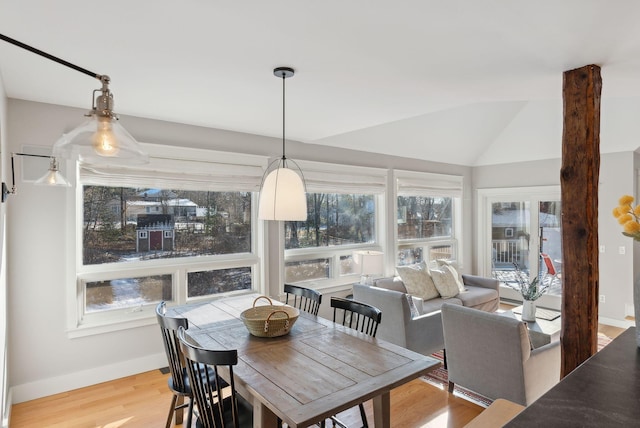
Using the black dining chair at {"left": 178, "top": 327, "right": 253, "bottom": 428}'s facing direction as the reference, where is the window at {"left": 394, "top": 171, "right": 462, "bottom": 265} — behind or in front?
in front

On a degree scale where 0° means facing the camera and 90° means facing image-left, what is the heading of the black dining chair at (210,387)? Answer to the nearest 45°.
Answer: approximately 225°

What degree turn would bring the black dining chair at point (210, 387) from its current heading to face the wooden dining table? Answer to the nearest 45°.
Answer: approximately 45° to its right

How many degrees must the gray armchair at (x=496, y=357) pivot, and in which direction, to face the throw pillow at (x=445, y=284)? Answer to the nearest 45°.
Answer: approximately 45° to its left

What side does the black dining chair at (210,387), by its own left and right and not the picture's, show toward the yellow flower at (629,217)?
right

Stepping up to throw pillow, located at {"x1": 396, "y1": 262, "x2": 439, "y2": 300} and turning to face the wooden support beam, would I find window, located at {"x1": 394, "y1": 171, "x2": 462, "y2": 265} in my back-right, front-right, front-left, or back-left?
back-left

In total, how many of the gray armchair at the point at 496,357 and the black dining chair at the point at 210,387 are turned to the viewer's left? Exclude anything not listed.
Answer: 0

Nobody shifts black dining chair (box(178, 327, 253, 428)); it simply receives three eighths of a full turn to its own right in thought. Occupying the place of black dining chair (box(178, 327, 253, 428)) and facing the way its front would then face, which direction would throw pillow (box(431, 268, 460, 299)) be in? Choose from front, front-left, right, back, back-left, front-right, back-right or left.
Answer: back-left

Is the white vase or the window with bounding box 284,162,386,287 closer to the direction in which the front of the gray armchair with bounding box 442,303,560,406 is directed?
the white vase

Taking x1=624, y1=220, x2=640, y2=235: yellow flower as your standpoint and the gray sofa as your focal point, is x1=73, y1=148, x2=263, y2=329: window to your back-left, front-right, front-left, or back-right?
front-left

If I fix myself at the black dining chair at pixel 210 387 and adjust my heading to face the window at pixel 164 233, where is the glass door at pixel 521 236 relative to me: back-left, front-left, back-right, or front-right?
front-right

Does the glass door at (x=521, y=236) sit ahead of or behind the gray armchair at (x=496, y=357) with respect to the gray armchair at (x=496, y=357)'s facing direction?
ahead

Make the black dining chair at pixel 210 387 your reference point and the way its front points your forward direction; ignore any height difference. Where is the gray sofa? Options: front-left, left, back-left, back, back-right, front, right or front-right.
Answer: front

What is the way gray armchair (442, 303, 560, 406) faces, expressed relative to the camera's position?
facing away from the viewer and to the right of the viewer
